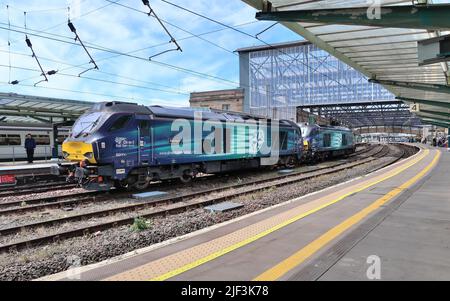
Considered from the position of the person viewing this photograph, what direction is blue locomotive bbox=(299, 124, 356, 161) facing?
facing the viewer and to the left of the viewer

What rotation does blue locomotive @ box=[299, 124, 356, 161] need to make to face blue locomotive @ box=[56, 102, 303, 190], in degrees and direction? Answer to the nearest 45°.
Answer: approximately 45° to its left

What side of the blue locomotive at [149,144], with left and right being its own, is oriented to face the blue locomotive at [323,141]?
back

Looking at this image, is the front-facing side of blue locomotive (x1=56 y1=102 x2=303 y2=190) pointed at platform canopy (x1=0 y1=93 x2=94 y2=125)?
no

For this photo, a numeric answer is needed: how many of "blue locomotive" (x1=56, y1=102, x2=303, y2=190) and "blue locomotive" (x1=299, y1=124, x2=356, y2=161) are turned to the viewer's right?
0

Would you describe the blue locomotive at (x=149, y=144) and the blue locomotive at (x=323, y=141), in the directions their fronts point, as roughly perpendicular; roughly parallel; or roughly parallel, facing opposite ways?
roughly parallel

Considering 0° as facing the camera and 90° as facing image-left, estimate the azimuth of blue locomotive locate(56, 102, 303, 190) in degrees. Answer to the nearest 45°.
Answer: approximately 45°

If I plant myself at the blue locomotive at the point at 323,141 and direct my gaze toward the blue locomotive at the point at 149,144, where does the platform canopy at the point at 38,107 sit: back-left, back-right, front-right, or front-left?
front-right

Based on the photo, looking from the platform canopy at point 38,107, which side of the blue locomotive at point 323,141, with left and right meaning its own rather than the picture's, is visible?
front
